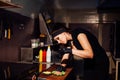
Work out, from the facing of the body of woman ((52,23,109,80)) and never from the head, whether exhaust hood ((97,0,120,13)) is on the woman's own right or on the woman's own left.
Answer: on the woman's own right

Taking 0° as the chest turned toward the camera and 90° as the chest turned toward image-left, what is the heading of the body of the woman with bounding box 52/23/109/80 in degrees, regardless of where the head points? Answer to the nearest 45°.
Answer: approximately 90°

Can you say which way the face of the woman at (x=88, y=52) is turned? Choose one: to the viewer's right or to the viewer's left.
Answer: to the viewer's left
